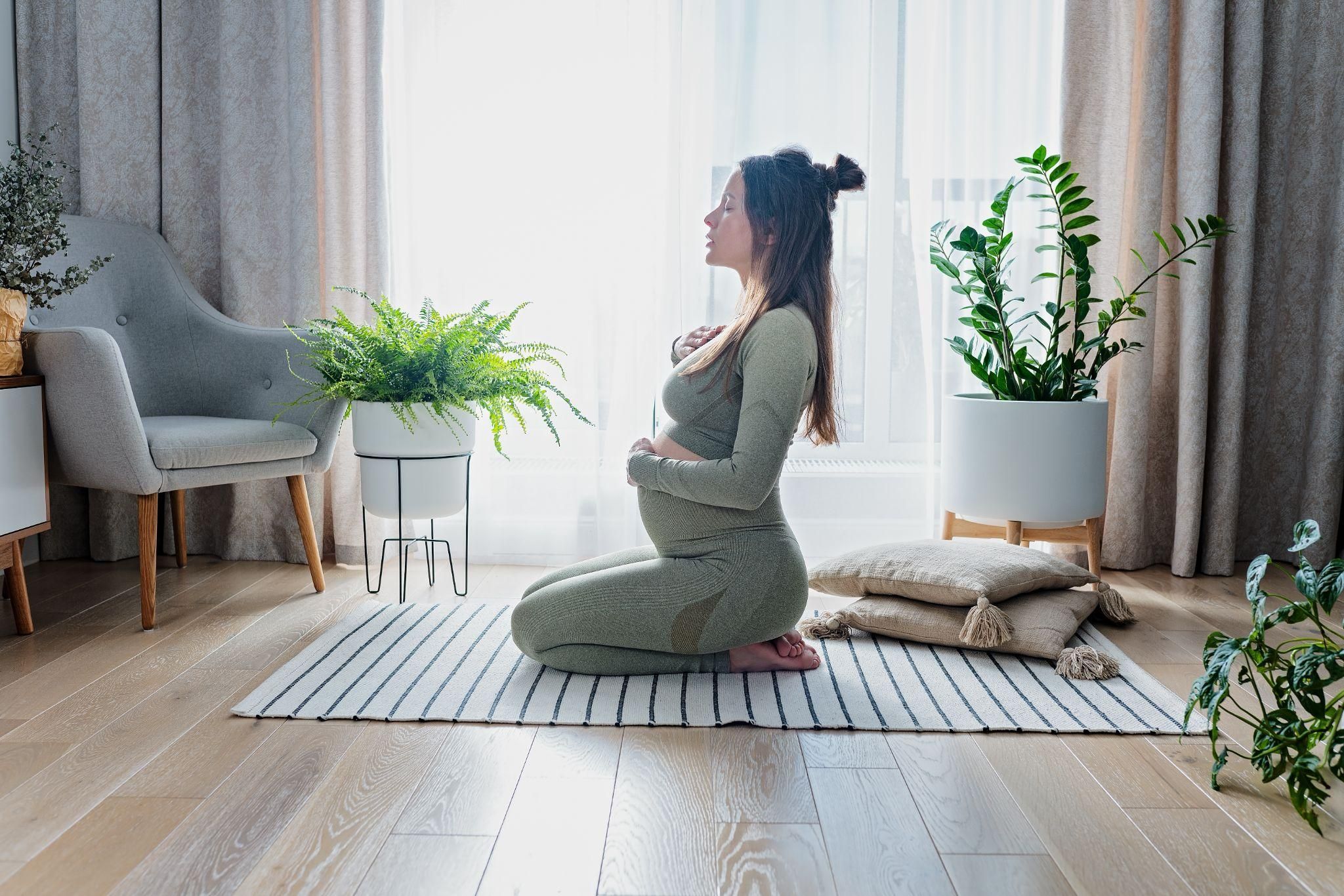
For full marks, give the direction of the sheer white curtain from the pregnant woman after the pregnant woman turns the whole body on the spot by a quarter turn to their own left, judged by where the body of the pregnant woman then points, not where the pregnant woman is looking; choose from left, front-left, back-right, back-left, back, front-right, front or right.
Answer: back

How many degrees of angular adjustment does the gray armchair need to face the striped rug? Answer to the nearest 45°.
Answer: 0° — it already faces it

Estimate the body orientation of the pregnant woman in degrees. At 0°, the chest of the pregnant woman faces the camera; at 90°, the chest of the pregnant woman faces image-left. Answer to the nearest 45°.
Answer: approximately 90°

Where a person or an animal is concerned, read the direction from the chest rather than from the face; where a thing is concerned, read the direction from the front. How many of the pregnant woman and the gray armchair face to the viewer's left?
1

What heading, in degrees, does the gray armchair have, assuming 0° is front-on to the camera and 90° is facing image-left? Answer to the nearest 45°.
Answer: approximately 315°

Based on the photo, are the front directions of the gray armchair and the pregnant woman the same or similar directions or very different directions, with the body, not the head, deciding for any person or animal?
very different directions

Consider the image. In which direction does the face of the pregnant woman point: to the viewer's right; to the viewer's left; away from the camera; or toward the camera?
to the viewer's left

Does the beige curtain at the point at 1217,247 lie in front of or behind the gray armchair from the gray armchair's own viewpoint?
in front
